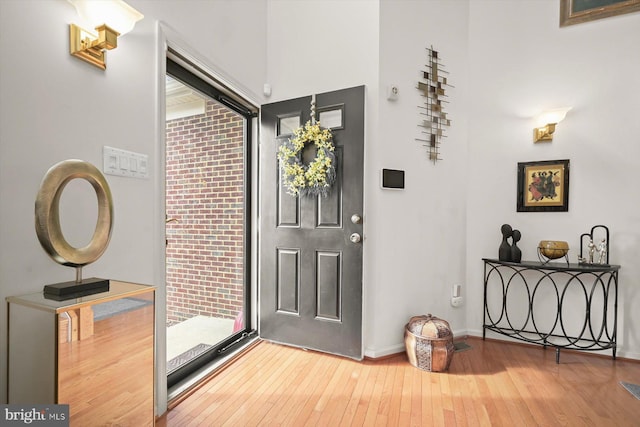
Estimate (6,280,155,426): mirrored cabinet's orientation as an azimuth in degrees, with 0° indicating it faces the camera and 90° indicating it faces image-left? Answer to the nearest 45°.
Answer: approximately 315°

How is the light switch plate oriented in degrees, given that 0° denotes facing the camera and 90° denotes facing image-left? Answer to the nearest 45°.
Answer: approximately 315°

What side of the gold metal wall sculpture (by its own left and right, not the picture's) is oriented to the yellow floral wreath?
right

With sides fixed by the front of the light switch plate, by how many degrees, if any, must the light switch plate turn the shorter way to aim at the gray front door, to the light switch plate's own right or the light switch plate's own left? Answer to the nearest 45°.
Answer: approximately 45° to the light switch plate's own left

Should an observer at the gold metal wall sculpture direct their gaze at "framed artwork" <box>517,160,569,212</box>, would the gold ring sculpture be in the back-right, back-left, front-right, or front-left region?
back-right

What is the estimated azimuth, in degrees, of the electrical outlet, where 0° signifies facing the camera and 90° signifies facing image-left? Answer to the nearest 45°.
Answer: approximately 315°

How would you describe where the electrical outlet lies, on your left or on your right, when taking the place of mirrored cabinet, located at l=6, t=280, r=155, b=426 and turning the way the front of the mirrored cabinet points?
on your left
